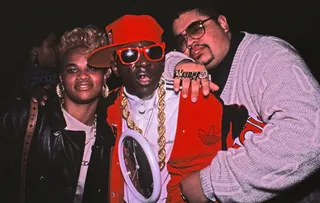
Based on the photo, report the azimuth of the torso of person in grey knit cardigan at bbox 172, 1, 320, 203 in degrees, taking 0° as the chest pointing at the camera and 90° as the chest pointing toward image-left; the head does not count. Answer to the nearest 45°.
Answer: approximately 45°

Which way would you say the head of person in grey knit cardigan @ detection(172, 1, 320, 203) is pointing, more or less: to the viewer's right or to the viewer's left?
to the viewer's left

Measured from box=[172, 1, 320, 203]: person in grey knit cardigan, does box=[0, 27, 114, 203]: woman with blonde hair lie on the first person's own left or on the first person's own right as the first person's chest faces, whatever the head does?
on the first person's own right
